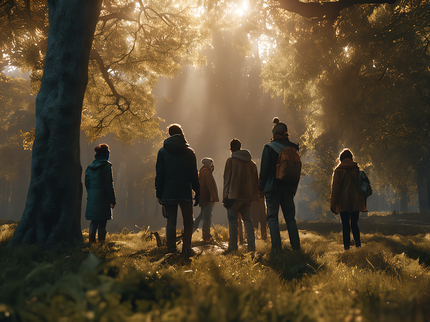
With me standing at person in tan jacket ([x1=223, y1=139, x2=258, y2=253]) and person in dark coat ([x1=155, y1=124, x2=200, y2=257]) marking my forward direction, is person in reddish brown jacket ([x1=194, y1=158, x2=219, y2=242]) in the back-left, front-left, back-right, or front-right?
back-right

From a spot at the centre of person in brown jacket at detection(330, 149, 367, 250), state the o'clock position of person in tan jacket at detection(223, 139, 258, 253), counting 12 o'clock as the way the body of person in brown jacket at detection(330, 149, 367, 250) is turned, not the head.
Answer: person in tan jacket at detection(223, 139, 258, 253) is roughly at 8 o'clock from person in brown jacket at detection(330, 149, 367, 250).

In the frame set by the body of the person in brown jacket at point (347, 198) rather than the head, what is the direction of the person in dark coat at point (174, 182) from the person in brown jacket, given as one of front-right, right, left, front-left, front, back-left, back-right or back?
back-left

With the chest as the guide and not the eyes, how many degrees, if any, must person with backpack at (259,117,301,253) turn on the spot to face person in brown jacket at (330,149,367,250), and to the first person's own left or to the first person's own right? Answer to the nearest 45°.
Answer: approximately 90° to the first person's own right

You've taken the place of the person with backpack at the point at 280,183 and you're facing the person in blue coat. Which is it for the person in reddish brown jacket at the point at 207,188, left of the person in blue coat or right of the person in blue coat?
right

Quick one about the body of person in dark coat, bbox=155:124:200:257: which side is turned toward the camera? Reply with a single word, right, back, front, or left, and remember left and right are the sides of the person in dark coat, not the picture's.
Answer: back

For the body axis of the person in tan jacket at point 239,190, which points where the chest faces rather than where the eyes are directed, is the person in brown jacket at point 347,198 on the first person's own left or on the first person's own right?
on the first person's own right

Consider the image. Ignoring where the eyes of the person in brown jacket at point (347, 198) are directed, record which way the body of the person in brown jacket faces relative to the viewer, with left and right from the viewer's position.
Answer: facing away from the viewer
